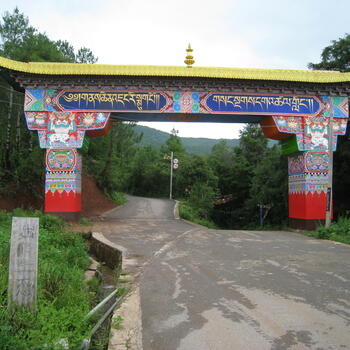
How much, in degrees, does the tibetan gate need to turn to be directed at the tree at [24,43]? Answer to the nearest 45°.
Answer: approximately 135° to its right

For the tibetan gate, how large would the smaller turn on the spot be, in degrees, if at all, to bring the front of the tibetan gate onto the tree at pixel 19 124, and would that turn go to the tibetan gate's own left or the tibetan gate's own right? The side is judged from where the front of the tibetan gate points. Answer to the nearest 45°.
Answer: approximately 135° to the tibetan gate's own right

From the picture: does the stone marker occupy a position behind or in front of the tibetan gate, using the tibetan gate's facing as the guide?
in front

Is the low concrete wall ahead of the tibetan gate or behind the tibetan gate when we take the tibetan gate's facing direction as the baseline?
ahead

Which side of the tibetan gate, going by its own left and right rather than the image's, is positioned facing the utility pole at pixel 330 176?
left

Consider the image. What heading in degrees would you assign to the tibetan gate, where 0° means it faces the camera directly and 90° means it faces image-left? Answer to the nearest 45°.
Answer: approximately 0°

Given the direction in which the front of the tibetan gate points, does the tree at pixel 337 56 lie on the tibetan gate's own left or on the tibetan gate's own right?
on the tibetan gate's own left

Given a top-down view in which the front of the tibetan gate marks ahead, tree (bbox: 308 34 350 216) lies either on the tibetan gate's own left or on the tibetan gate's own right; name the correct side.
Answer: on the tibetan gate's own left
